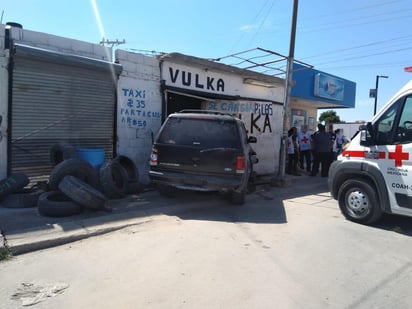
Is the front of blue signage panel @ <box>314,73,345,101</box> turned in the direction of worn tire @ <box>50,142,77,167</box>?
no

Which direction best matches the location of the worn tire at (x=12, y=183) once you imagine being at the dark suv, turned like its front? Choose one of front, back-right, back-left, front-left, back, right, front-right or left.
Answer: left

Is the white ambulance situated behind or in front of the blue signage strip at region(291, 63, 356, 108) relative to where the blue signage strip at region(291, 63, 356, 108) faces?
in front

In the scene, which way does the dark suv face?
away from the camera

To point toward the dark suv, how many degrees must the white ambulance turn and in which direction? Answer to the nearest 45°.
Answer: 0° — it already faces it

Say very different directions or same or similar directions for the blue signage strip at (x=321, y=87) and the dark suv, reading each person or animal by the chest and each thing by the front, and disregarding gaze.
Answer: very different directions

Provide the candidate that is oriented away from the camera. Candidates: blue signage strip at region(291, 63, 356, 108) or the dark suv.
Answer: the dark suv

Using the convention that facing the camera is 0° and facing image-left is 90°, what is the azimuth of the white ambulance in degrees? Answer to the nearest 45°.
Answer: approximately 90°

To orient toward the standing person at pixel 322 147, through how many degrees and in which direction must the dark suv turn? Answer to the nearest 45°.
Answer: approximately 45° to its right

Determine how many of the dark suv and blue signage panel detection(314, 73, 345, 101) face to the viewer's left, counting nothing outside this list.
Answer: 0

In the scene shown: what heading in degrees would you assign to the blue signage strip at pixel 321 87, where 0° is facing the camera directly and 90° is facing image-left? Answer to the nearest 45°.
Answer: approximately 315°

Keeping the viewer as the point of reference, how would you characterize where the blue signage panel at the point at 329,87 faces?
facing the viewer and to the right of the viewer

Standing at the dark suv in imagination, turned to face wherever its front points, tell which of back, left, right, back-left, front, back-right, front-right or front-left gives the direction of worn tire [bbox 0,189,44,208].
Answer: left

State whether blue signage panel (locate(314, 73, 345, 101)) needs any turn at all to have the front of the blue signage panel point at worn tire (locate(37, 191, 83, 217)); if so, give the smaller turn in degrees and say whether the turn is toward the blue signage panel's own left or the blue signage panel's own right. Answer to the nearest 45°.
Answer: approximately 45° to the blue signage panel's own right

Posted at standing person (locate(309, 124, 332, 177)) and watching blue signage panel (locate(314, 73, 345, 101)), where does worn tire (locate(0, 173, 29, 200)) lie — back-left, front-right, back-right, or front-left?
back-left

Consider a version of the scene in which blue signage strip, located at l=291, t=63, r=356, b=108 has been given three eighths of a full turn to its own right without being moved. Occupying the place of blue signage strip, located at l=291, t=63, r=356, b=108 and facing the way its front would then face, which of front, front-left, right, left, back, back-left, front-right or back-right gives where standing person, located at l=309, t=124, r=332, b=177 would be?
left

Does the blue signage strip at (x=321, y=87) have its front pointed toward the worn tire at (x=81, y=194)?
no

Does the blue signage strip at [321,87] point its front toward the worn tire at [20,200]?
no

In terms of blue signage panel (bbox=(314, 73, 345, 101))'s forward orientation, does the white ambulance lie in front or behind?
in front
